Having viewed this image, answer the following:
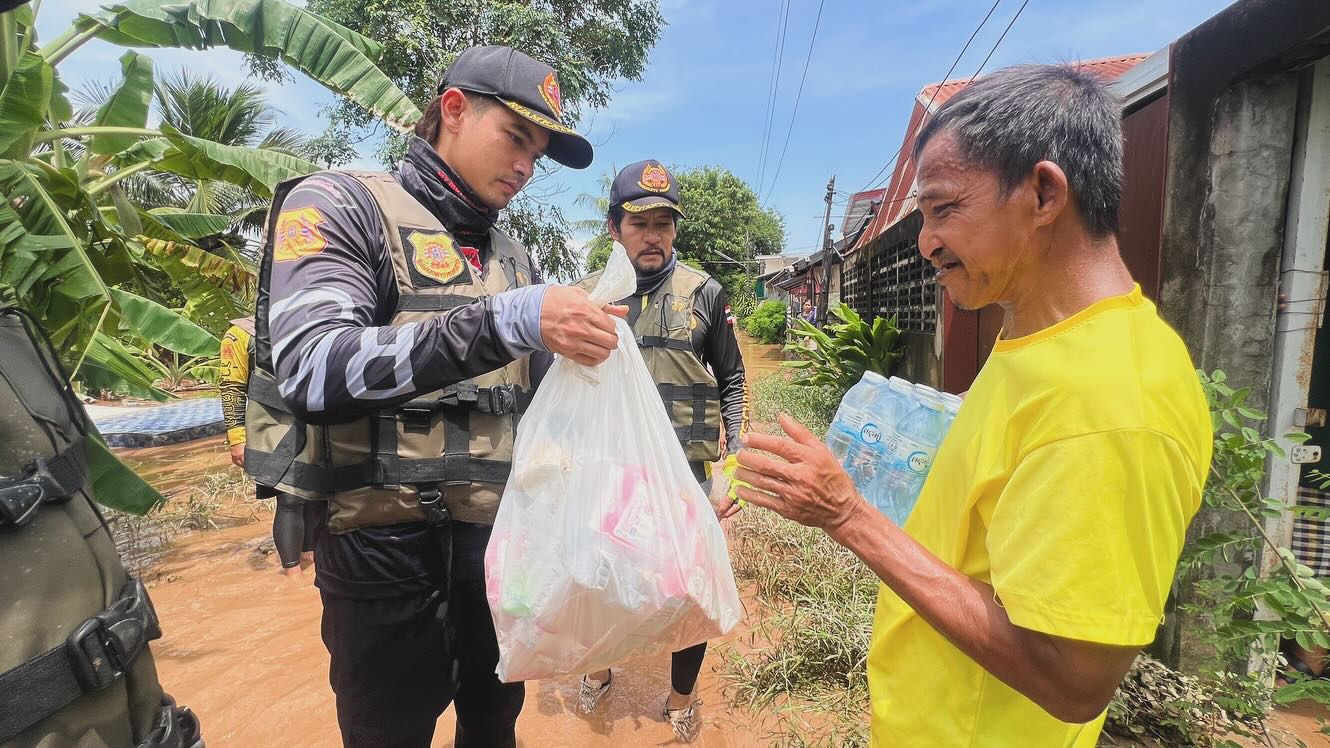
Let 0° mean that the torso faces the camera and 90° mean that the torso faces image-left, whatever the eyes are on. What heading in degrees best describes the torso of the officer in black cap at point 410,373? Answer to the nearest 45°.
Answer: approximately 315°

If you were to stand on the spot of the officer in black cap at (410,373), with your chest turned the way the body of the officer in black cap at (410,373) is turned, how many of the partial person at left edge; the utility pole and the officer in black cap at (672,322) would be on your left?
2

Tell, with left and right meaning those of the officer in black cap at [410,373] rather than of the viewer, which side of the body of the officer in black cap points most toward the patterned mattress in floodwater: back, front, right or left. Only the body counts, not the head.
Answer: back

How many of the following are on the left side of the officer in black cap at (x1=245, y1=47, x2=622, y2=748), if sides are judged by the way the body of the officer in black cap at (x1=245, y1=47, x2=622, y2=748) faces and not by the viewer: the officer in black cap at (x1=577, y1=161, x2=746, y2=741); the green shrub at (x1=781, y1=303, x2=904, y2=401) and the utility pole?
3

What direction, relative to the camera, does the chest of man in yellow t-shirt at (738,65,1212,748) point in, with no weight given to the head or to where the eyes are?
to the viewer's left

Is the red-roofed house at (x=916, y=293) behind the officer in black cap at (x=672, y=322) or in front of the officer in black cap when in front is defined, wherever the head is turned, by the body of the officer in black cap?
behind

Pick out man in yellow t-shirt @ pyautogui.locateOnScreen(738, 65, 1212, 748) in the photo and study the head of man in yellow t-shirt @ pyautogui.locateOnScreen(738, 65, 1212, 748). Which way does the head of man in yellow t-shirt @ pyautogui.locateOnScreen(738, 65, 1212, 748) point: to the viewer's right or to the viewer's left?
to the viewer's left

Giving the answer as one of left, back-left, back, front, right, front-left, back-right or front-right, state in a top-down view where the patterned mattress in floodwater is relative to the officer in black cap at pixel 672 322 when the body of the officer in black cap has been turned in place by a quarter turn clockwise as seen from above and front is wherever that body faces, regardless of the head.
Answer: front-right

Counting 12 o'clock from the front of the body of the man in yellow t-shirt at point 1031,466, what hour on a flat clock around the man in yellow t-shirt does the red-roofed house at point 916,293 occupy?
The red-roofed house is roughly at 3 o'clock from the man in yellow t-shirt.

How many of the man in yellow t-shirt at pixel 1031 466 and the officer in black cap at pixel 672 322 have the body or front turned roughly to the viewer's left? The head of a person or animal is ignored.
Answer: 1

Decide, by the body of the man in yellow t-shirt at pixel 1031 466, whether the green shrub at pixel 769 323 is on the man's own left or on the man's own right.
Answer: on the man's own right
